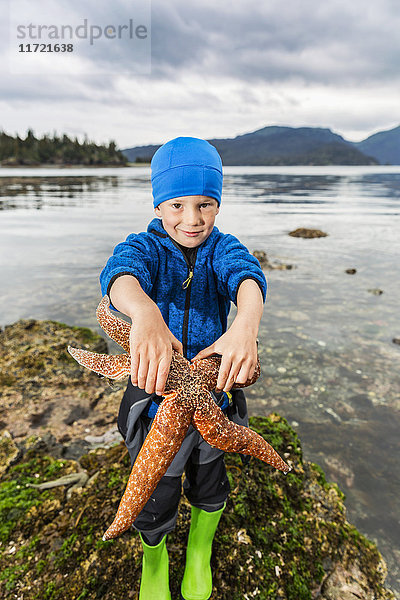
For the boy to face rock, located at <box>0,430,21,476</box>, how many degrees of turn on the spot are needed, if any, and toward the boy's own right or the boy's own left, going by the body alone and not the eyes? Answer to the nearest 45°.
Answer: approximately 135° to the boy's own right

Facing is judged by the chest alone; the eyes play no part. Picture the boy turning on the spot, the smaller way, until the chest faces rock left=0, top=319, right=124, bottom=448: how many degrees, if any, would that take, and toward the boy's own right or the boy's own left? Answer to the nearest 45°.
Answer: approximately 135° to the boy's own right

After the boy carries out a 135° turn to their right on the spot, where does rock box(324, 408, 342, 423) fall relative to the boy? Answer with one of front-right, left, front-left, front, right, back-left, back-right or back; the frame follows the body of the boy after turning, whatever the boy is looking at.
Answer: right

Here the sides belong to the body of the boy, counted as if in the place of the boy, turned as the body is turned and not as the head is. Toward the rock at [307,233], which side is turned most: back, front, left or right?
back

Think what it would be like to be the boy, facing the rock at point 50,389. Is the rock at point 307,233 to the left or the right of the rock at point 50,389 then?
right

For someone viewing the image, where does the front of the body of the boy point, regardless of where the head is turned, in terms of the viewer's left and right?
facing the viewer

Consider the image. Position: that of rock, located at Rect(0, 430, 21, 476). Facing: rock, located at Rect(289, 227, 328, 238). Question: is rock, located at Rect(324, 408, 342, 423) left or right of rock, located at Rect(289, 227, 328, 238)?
right

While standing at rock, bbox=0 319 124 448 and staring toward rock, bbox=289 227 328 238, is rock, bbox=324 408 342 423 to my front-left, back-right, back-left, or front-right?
front-right

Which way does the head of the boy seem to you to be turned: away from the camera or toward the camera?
toward the camera
